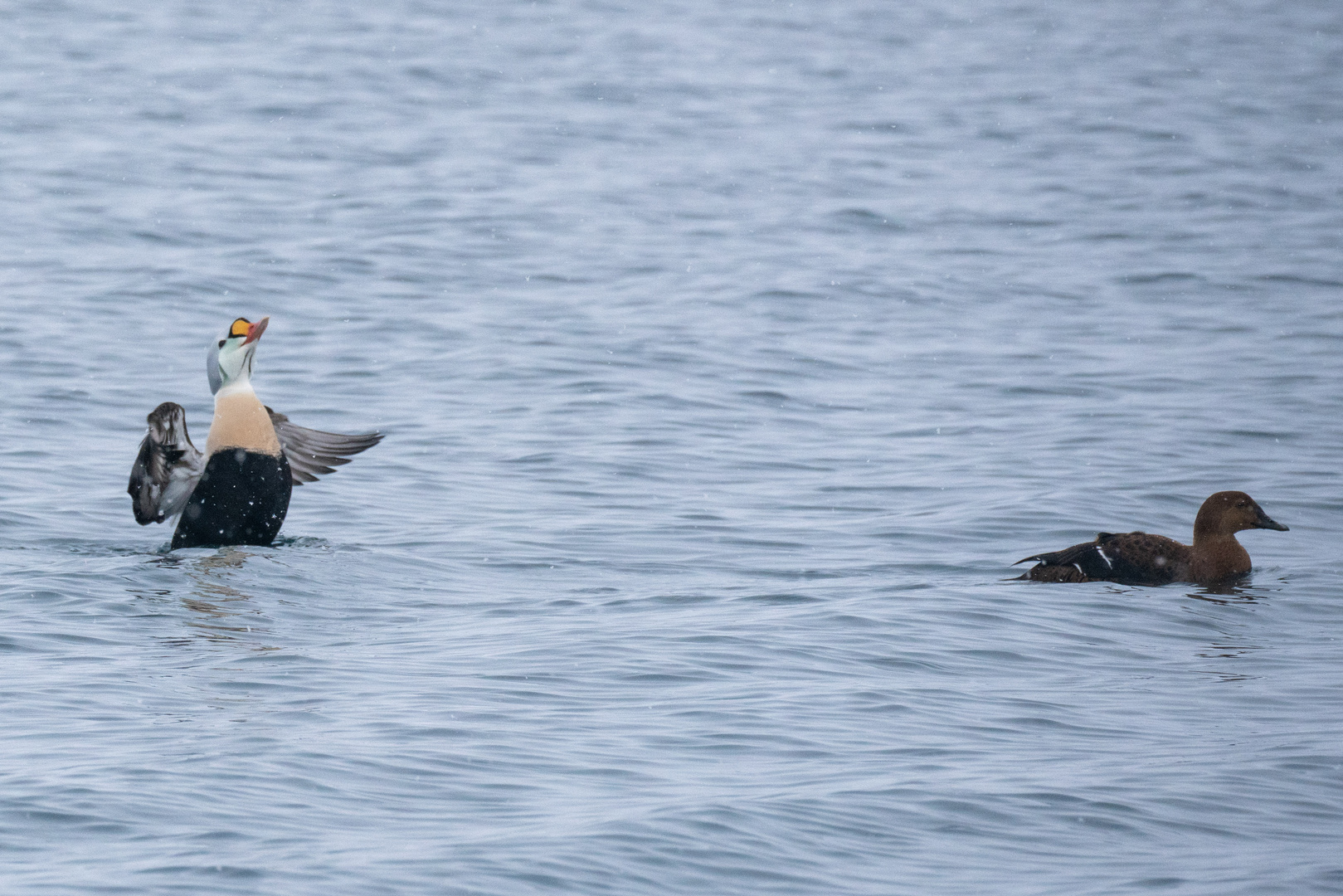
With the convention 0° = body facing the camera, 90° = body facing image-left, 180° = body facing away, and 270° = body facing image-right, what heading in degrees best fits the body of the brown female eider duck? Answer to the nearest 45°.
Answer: approximately 270°

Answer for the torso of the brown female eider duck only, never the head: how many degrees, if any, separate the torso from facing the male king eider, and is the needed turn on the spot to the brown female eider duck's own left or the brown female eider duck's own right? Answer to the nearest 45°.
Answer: approximately 180°

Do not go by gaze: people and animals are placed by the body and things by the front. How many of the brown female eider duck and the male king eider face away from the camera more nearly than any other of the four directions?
0

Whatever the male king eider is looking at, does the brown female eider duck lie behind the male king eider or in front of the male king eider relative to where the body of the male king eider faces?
in front
